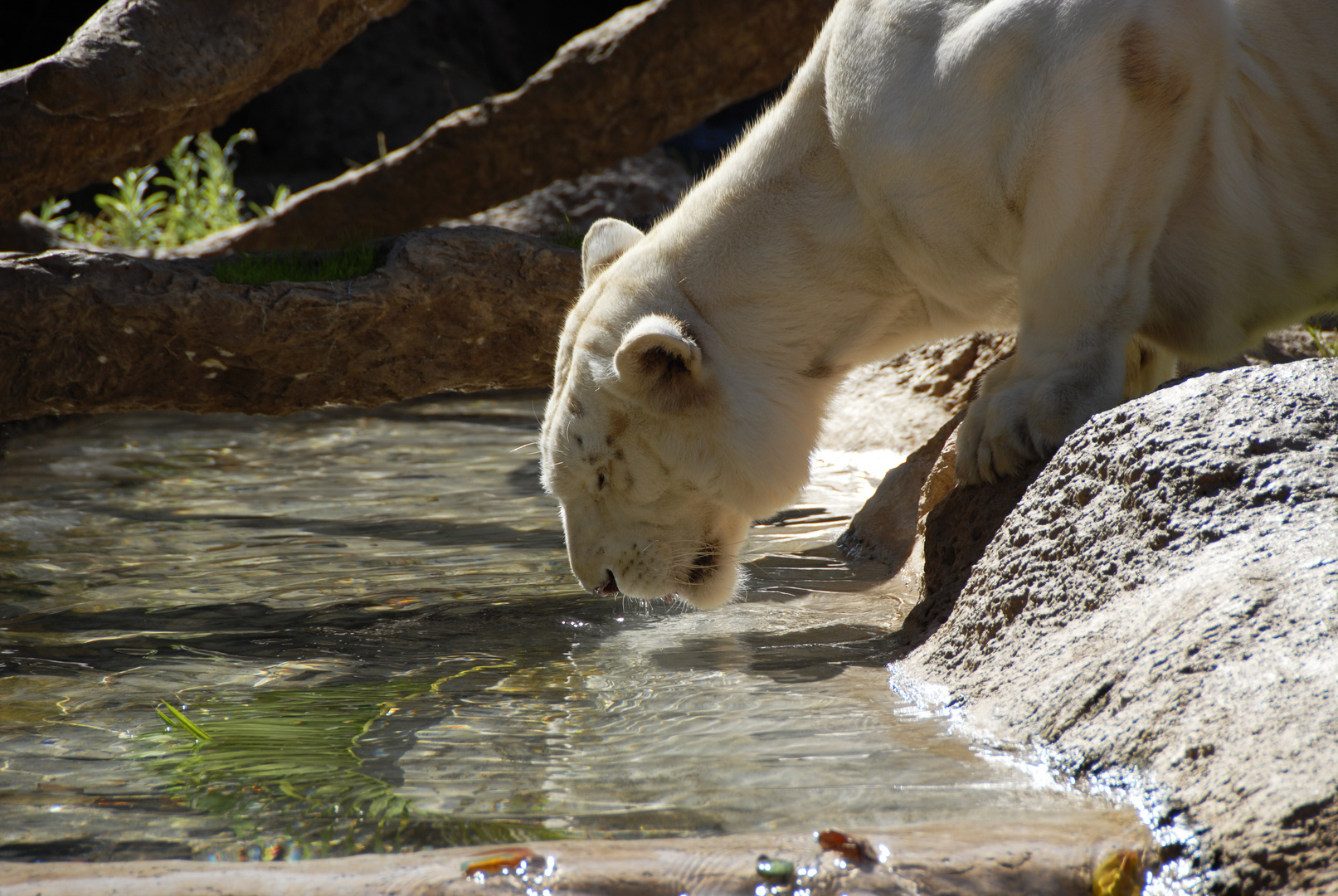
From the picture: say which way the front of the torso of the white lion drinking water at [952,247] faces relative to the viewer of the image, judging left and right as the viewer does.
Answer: facing to the left of the viewer

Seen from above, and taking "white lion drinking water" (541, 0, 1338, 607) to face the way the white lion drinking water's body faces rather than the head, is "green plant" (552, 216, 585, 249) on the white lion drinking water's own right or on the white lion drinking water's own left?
on the white lion drinking water's own right

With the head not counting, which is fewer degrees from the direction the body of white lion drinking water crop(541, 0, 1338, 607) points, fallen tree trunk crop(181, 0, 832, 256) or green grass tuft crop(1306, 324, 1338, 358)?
the fallen tree trunk

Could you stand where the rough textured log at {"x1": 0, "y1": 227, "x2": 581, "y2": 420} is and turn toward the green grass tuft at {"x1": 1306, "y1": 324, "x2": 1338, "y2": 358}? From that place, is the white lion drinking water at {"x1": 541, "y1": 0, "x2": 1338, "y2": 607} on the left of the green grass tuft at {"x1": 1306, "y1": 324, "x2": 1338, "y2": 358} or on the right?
right

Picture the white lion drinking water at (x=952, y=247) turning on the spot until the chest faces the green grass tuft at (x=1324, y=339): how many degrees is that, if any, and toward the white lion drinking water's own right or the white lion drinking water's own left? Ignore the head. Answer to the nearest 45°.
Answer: approximately 135° to the white lion drinking water's own right

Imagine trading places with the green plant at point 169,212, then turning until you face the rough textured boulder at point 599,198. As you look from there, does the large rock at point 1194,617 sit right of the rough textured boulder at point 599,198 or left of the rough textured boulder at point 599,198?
right

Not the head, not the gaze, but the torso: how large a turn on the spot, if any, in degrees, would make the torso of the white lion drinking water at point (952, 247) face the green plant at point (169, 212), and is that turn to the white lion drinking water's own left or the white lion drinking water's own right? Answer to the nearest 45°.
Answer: approximately 45° to the white lion drinking water's own right
